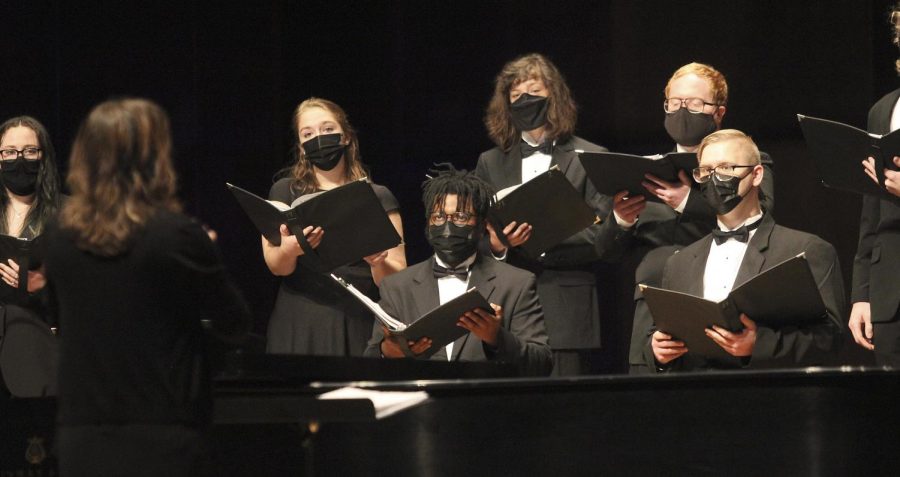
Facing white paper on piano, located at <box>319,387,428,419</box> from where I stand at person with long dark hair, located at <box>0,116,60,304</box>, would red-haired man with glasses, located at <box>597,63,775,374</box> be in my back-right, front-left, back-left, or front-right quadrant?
front-left

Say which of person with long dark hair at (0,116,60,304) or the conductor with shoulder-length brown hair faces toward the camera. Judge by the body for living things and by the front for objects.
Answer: the person with long dark hair

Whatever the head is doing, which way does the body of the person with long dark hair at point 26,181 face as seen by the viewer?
toward the camera

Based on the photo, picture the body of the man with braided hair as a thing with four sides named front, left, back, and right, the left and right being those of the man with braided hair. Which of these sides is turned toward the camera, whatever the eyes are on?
front

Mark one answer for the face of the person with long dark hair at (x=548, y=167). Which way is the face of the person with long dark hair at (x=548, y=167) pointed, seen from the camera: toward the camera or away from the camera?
toward the camera

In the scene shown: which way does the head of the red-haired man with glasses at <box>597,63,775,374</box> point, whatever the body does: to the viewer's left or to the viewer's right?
to the viewer's left

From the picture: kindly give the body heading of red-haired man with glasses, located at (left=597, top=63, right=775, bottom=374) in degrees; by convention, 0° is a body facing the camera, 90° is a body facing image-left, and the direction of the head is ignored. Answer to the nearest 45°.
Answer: approximately 45°

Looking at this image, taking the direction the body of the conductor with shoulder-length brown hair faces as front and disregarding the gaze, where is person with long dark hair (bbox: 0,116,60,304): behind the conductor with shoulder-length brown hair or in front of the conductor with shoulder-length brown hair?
in front

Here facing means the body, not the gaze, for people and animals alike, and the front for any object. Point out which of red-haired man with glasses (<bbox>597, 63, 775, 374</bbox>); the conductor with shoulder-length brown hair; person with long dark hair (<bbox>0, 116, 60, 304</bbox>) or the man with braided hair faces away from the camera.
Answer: the conductor with shoulder-length brown hair

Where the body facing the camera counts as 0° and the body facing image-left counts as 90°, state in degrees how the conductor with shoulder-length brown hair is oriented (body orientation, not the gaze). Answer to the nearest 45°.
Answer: approximately 180°

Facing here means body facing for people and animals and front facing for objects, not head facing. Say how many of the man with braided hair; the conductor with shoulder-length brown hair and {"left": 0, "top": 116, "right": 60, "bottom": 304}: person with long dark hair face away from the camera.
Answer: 1

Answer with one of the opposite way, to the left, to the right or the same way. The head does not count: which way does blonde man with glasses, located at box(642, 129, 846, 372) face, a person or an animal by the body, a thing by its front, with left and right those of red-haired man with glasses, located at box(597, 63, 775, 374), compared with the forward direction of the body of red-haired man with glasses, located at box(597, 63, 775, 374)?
the same way

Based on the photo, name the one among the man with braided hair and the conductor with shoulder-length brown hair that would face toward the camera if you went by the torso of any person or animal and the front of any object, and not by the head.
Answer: the man with braided hair

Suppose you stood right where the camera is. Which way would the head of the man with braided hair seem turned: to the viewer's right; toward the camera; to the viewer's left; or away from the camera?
toward the camera

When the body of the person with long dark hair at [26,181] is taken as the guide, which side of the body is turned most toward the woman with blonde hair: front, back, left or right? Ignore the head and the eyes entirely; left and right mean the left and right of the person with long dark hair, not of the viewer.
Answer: left

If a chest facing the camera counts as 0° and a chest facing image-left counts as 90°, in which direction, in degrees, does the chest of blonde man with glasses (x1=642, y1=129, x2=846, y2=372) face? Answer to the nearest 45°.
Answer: approximately 45°

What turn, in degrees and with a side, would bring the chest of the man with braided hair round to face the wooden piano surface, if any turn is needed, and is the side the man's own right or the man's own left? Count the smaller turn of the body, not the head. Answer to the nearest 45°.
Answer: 0° — they already face it
